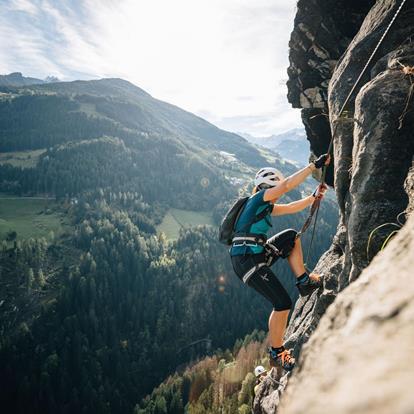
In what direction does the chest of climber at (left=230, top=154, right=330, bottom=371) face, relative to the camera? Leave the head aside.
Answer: to the viewer's right

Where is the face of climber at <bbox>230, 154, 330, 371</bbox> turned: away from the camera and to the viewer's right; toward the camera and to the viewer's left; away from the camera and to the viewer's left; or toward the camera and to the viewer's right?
away from the camera and to the viewer's right
